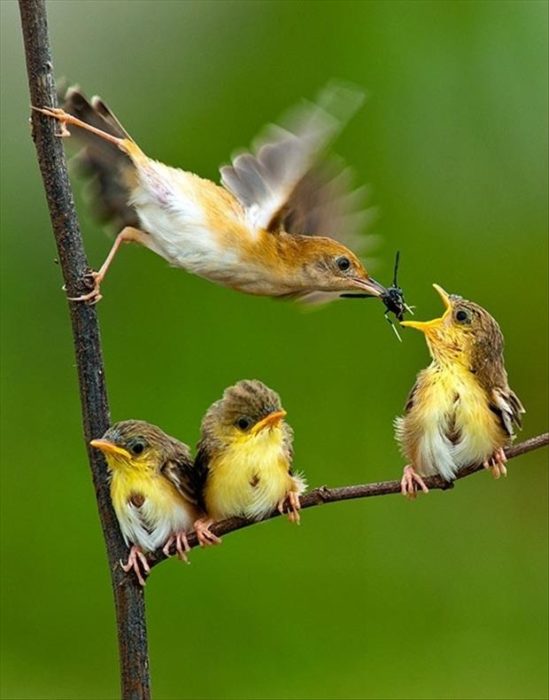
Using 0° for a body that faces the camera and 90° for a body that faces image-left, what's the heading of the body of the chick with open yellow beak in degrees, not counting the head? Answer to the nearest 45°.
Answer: approximately 45°

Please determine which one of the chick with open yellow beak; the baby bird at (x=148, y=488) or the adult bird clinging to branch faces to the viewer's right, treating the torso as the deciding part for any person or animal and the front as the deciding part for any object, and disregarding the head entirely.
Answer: the adult bird clinging to branch

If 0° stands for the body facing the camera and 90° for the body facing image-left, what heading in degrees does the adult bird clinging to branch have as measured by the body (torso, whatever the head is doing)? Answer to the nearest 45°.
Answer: approximately 270°

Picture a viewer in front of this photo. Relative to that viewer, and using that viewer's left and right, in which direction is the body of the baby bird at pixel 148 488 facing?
facing the viewer and to the left of the viewer

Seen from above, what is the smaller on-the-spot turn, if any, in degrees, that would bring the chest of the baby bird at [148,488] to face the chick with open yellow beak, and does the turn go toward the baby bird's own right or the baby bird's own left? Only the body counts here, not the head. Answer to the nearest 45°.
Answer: approximately 135° to the baby bird's own left

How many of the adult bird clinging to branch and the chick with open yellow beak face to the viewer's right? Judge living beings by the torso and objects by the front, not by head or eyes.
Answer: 1

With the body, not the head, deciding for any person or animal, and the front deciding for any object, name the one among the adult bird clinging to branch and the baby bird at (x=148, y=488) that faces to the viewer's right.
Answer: the adult bird clinging to branch

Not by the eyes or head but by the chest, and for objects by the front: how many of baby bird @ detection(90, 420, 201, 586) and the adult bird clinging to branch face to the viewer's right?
1

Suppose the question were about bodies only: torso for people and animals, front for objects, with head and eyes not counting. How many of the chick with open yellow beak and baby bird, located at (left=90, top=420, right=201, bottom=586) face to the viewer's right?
0

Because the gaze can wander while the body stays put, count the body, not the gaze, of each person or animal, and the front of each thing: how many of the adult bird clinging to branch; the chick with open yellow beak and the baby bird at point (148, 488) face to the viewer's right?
1
